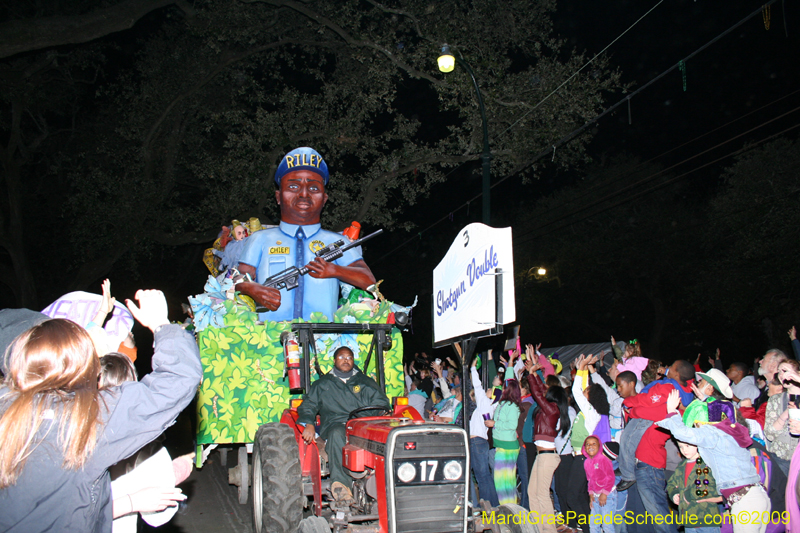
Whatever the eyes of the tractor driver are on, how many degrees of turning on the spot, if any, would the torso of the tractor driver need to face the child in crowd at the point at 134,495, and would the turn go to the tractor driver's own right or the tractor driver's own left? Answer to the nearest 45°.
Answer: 0° — they already face them

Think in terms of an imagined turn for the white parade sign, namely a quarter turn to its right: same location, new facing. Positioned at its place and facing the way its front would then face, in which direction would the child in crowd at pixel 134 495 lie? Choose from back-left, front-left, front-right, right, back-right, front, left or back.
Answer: left

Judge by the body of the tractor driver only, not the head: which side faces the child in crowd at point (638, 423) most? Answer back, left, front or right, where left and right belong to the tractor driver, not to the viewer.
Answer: left

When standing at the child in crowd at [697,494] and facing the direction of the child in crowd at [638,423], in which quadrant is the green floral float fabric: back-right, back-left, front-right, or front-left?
front-left

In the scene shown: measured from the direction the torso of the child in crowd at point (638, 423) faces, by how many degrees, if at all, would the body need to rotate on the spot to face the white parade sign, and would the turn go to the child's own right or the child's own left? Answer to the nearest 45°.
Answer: approximately 45° to the child's own left

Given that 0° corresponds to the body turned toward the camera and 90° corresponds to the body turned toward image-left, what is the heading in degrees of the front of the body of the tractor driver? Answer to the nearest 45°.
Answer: approximately 0°

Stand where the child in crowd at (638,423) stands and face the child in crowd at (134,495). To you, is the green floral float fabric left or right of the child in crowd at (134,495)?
right

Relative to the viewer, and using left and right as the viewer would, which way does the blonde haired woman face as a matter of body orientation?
facing away from the viewer

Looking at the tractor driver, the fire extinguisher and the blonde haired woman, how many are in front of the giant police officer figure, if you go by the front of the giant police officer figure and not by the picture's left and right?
3

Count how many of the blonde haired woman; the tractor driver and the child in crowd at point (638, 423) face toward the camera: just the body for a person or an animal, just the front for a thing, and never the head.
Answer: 1

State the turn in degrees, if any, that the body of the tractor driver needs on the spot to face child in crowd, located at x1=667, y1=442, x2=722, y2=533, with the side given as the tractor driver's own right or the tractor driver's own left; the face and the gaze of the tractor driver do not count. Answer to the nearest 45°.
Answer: approximately 90° to the tractor driver's own left

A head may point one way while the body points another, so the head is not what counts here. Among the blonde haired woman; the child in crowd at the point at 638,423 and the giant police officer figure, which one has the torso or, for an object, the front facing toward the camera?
the giant police officer figure

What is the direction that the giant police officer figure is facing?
toward the camera

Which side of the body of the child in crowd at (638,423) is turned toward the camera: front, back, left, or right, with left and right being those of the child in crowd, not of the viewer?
left

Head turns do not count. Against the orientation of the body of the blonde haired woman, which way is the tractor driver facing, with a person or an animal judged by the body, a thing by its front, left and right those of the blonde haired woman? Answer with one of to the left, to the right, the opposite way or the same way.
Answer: the opposite way
